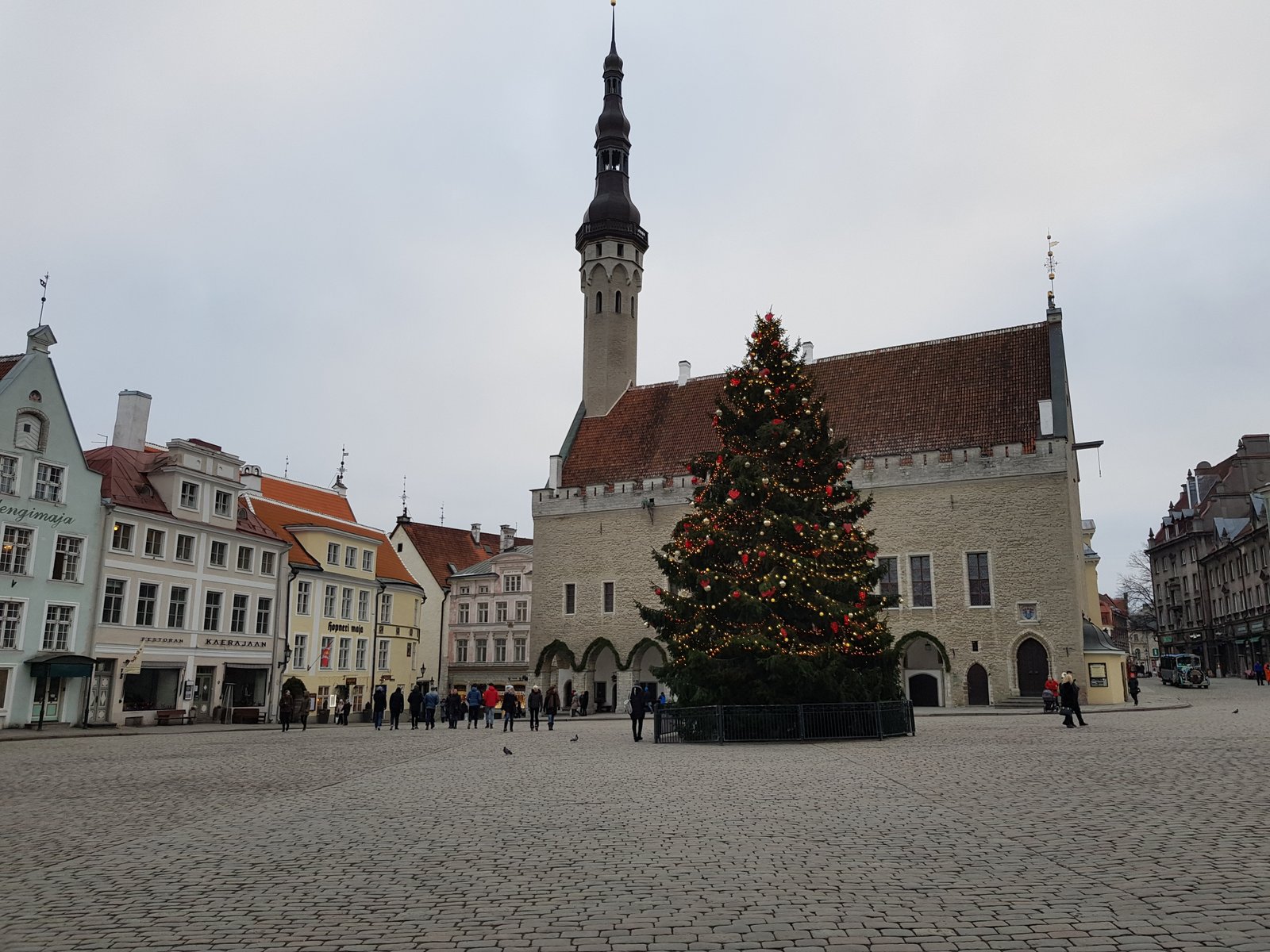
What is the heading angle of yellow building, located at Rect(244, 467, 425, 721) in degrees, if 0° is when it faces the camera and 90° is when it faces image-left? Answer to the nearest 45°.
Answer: approximately 315°

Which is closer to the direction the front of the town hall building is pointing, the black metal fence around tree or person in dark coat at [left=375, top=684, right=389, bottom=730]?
the black metal fence around tree

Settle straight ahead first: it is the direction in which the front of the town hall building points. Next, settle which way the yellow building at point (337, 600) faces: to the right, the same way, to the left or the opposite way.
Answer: to the left

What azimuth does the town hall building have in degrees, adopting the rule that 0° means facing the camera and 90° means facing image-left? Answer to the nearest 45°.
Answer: approximately 0°

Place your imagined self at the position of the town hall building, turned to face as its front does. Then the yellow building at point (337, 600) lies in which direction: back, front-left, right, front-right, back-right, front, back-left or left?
right

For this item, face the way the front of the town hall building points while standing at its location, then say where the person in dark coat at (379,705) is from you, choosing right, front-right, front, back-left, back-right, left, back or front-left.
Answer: front-right

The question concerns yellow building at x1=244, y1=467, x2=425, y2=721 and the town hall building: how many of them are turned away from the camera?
0

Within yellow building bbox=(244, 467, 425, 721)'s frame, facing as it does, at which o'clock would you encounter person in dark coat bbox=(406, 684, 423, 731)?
The person in dark coat is roughly at 1 o'clock from the yellow building.

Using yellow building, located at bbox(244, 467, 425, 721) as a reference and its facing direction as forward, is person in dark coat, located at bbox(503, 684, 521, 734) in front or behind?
in front
